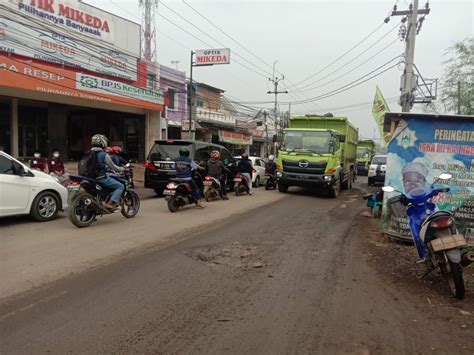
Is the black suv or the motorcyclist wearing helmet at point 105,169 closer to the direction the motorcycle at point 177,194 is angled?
the black suv

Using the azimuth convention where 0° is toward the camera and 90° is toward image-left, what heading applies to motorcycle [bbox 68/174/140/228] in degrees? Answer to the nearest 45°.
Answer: approximately 225°

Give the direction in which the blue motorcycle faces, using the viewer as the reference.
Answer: facing away from the viewer and to the left of the viewer

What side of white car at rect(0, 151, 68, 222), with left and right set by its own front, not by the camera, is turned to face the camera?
right

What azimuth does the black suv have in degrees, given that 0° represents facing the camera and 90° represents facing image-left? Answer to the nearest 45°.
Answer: approximately 225°

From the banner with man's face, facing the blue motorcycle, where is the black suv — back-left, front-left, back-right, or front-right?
back-right

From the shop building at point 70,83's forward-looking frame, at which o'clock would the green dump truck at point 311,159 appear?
The green dump truck is roughly at 10 o'clock from the shop building.

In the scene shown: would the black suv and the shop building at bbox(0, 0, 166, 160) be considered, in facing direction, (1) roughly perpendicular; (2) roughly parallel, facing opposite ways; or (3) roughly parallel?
roughly perpendicular

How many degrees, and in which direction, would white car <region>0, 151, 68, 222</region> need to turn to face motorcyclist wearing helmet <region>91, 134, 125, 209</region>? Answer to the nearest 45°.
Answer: approximately 45° to its right

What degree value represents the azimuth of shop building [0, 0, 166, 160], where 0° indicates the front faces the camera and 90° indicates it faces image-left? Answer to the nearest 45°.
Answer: approximately 315°

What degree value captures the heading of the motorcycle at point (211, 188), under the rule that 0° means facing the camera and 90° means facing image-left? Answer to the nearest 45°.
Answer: approximately 180°

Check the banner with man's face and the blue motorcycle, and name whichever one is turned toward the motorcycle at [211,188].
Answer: the blue motorcycle

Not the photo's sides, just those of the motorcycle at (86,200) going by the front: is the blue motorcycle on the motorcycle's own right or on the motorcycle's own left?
on the motorcycle's own right
